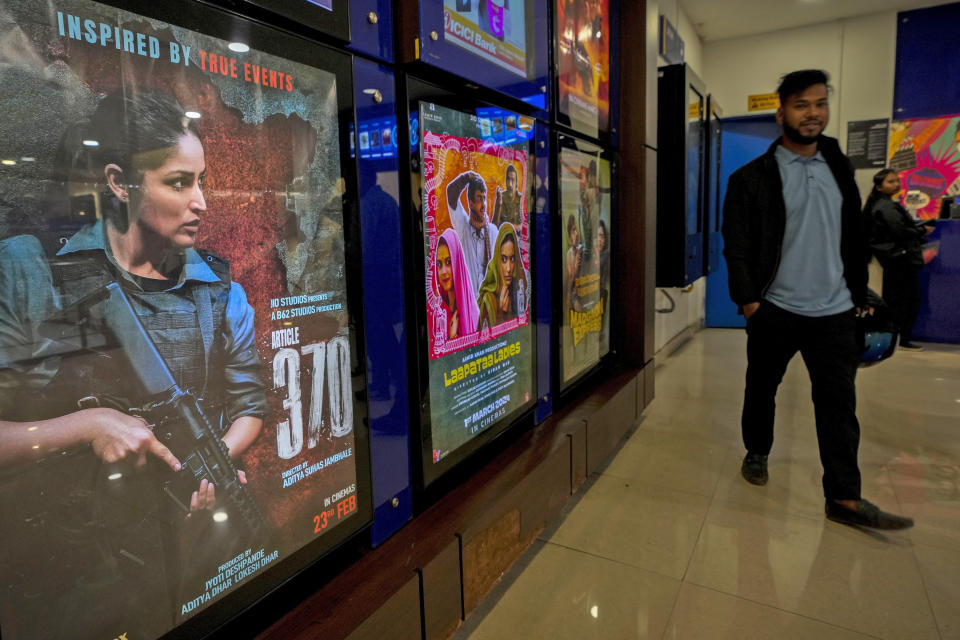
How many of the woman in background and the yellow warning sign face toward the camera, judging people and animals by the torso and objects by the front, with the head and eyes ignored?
1

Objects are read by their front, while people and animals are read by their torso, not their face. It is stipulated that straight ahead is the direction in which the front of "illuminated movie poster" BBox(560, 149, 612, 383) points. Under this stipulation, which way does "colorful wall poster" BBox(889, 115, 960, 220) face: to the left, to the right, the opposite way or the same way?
to the right

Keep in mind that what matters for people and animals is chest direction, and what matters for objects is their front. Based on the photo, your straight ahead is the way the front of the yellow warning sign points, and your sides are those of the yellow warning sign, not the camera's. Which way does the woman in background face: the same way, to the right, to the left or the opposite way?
to the left

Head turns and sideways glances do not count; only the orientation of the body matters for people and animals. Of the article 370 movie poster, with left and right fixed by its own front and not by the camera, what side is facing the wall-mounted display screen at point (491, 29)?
left

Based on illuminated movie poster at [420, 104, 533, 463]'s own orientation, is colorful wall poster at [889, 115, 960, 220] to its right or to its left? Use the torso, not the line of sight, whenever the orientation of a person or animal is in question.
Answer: on its left

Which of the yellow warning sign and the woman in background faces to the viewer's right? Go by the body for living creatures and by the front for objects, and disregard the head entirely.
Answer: the woman in background

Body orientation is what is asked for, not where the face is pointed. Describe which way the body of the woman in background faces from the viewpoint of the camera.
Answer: to the viewer's right

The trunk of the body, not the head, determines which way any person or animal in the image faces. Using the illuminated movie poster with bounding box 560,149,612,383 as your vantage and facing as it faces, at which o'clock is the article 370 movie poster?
The article 370 movie poster is roughly at 2 o'clock from the illuminated movie poster.
